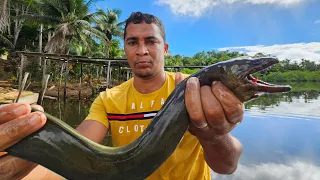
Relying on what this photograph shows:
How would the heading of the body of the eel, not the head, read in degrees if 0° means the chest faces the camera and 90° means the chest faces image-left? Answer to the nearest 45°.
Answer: approximately 270°

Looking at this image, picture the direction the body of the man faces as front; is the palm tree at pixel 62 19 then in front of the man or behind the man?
behind

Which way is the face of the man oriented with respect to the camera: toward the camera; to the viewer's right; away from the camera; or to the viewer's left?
toward the camera

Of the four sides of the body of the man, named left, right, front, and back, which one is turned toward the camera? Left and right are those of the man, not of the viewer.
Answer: front

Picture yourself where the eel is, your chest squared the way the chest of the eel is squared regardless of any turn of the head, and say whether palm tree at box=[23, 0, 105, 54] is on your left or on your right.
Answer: on your left
